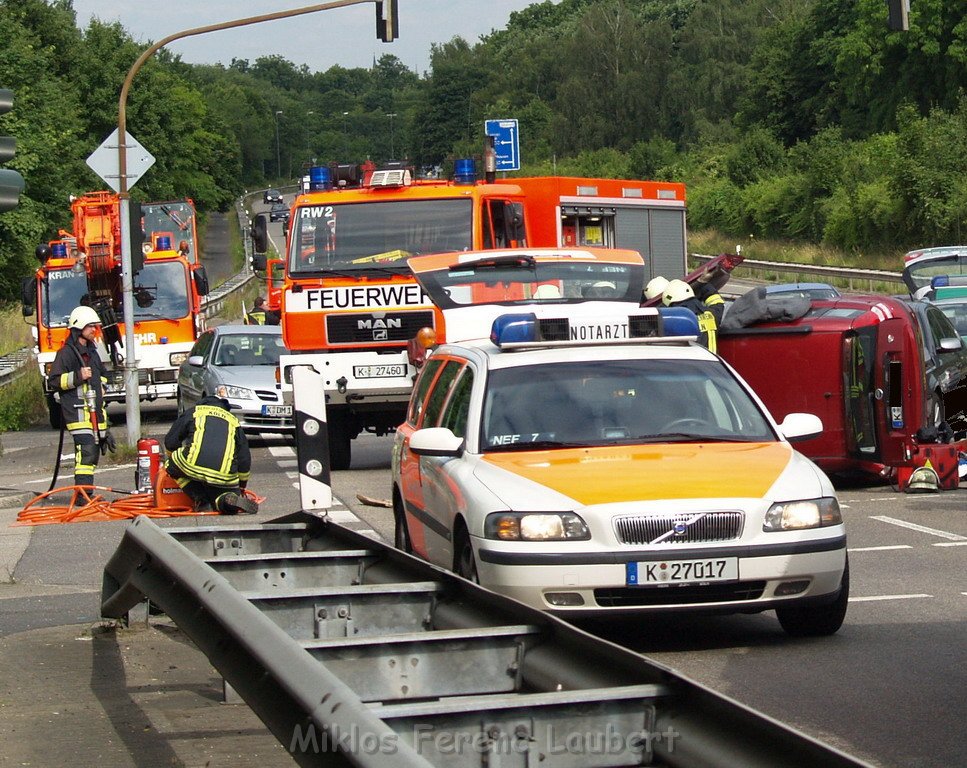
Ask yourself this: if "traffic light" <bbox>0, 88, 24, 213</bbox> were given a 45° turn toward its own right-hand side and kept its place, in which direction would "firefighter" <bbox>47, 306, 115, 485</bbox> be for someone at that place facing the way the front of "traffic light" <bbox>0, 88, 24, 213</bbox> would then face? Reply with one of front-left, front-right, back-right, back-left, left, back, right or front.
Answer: back-left

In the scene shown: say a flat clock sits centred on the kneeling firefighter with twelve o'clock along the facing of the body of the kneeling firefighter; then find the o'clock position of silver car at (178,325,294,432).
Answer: The silver car is roughly at 12 o'clock from the kneeling firefighter.

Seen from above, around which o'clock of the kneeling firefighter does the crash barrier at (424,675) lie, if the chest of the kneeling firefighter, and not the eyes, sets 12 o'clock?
The crash barrier is roughly at 6 o'clock from the kneeling firefighter.

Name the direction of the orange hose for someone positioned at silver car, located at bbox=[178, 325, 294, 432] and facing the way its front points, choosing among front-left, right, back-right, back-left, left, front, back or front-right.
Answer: front-right

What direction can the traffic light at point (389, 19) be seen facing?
away from the camera

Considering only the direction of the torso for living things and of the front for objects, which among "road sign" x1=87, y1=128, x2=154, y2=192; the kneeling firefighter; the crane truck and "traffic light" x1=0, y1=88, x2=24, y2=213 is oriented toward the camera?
the crane truck

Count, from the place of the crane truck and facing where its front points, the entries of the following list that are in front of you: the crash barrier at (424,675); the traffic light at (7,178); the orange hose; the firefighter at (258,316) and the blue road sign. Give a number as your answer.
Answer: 3

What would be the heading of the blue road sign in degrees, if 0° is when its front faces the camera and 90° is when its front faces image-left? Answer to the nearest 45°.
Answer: approximately 0°

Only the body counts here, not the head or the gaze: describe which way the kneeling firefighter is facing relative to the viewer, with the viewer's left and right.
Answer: facing away from the viewer

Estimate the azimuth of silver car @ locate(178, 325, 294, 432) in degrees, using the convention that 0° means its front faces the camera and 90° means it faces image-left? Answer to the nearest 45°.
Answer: approximately 315°

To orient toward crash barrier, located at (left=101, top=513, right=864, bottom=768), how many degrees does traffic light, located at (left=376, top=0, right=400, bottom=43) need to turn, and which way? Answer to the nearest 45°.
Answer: approximately 180°

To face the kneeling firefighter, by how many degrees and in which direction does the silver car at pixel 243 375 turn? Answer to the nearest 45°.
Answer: approximately 45° to its right
